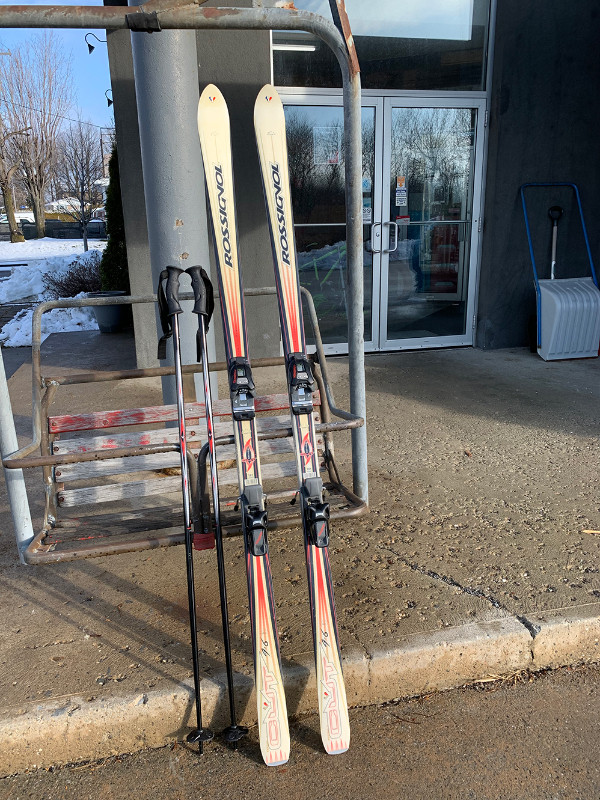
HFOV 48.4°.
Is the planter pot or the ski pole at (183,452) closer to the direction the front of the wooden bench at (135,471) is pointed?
the ski pole

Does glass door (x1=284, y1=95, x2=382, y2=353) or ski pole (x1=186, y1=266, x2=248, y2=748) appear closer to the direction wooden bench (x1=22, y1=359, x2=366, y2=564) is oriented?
the ski pole

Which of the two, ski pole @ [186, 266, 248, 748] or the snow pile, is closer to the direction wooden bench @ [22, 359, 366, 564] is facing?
the ski pole

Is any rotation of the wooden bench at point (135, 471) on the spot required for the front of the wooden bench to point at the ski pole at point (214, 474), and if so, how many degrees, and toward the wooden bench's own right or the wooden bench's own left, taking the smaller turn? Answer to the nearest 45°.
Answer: approximately 45° to the wooden bench's own left

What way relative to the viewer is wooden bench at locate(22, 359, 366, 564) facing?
toward the camera

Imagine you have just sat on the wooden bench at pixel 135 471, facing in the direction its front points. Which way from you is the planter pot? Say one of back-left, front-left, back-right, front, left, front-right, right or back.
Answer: back

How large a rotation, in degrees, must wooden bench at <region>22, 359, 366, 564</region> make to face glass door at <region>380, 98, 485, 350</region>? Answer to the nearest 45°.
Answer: approximately 135° to its left

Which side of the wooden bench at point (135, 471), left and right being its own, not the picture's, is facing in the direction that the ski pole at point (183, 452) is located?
front

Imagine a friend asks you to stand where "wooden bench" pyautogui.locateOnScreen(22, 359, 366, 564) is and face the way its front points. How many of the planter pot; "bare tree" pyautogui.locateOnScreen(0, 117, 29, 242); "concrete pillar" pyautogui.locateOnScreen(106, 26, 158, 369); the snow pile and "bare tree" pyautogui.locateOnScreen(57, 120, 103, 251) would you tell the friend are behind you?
5

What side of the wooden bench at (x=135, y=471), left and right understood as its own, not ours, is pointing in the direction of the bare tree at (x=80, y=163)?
back

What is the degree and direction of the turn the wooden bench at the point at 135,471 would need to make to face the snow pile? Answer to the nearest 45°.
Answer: approximately 180°

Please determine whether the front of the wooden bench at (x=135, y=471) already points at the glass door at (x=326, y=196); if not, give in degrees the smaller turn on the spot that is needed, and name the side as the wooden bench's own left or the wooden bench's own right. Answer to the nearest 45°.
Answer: approximately 135° to the wooden bench's own left

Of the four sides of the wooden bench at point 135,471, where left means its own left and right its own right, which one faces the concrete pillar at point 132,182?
back

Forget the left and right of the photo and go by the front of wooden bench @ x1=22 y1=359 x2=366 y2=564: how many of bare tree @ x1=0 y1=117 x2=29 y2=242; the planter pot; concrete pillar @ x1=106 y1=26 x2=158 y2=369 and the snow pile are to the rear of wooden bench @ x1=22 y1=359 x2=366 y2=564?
4

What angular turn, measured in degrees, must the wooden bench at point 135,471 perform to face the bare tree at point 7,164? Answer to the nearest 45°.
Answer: approximately 180°
